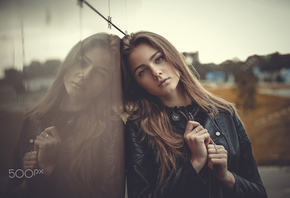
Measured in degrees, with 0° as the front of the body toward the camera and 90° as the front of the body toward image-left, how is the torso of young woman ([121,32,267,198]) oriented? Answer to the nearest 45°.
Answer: approximately 0°

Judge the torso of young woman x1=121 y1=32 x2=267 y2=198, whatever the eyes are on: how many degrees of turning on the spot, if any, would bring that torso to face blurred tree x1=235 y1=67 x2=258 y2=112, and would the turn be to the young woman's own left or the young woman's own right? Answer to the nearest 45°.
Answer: approximately 135° to the young woman's own left
